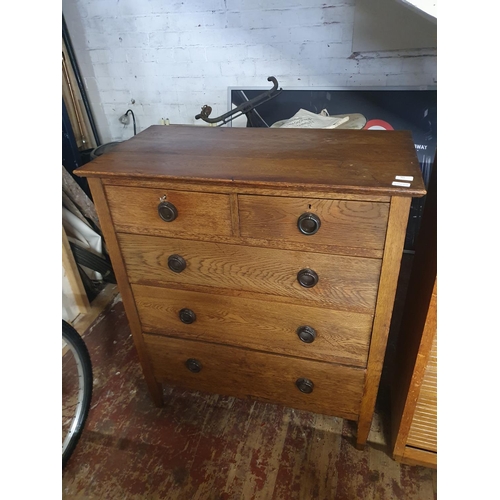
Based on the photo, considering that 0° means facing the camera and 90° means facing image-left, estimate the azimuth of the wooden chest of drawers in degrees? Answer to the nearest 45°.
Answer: approximately 0°

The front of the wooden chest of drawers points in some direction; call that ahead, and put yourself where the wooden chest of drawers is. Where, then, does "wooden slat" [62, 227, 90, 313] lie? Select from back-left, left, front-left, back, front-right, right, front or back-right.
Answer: back-right

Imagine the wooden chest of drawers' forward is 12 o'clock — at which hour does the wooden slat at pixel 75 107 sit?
The wooden slat is roughly at 5 o'clock from the wooden chest of drawers.
